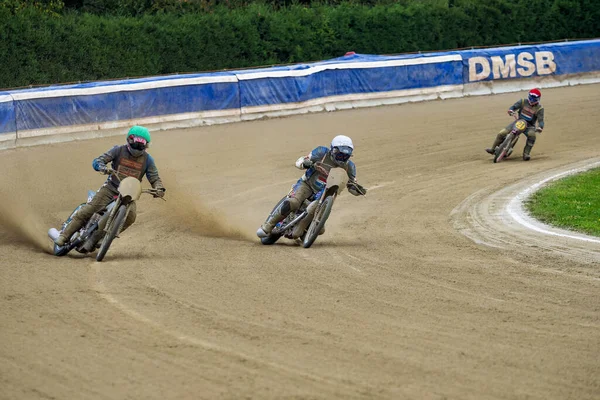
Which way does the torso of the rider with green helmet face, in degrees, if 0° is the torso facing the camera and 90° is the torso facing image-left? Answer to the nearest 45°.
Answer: approximately 0°

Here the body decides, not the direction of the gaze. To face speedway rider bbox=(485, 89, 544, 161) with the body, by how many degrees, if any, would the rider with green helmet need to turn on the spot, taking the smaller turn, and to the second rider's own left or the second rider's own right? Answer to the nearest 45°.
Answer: approximately 135° to the second rider's own left

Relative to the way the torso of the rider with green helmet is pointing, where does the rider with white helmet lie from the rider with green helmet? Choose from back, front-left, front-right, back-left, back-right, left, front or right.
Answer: left

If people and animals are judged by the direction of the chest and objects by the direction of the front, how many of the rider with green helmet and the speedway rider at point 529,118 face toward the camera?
2

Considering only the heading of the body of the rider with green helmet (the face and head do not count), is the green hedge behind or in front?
behind

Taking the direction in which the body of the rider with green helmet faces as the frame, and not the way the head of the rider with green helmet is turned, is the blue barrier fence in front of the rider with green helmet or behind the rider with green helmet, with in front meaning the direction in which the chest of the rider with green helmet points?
behind

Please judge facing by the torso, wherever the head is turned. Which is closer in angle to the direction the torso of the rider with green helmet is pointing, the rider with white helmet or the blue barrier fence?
the rider with white helmet

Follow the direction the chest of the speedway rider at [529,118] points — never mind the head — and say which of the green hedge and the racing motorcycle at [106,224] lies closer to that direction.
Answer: the racing motorcycle

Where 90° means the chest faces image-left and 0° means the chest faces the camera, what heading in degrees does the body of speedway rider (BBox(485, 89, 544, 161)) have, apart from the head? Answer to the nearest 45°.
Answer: approximately 0°

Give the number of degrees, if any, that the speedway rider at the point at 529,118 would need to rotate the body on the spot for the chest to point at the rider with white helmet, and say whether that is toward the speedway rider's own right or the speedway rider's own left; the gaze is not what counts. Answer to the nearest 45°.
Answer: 0° — they already face them

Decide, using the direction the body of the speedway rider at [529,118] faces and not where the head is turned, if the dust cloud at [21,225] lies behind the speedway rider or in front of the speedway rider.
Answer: in front

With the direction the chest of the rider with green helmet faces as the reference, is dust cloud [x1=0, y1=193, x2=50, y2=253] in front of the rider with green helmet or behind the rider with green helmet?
behind
